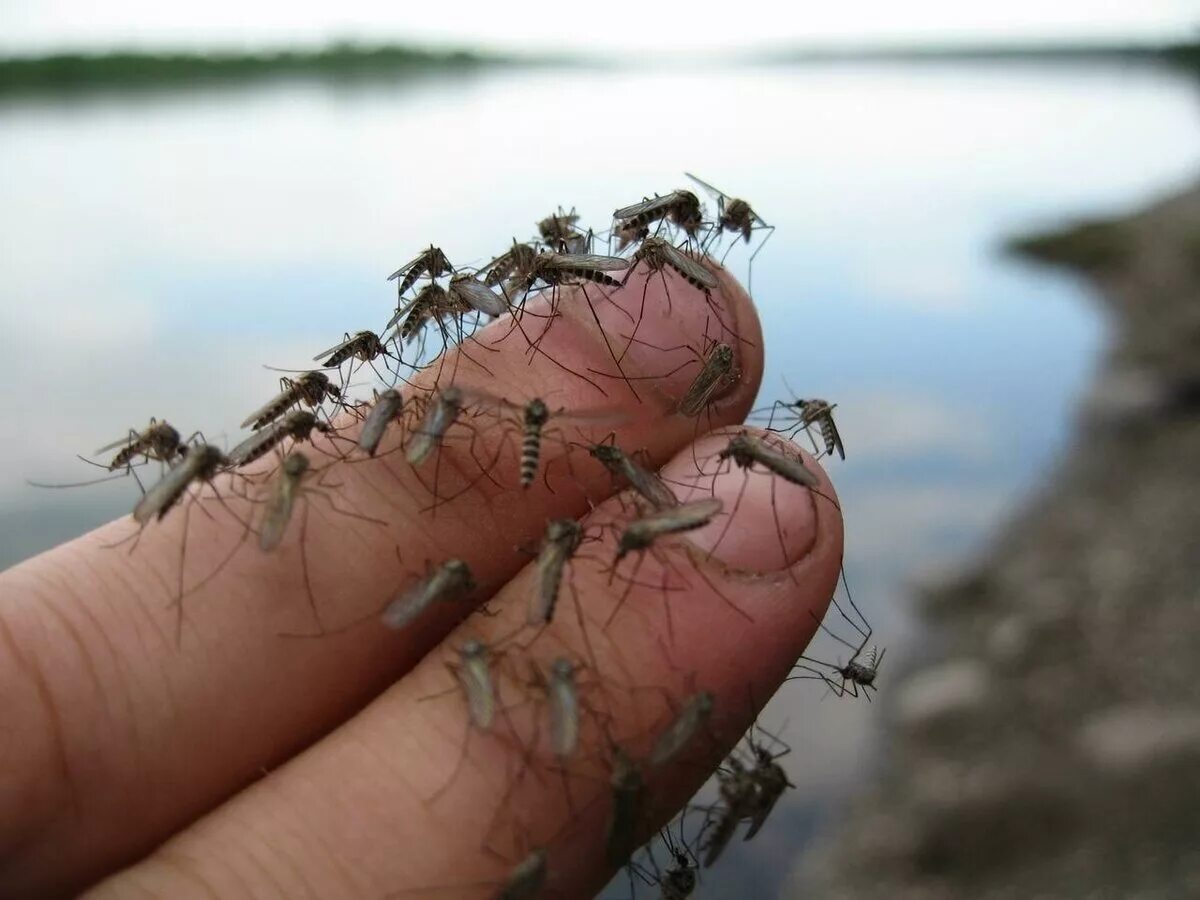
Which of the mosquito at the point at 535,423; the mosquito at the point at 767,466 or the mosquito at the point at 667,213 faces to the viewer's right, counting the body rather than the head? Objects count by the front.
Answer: the mosquito at the point at 667,213

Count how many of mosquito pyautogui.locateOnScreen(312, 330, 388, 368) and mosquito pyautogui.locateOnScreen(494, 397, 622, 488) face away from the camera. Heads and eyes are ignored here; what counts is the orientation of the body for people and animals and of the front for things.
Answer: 1

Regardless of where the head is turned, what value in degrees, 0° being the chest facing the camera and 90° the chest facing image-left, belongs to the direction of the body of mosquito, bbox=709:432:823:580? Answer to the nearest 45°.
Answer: approximately 90°

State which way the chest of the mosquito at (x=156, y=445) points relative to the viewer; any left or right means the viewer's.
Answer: facing to the right of the viewer

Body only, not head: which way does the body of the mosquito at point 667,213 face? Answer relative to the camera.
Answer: to the viewer's right

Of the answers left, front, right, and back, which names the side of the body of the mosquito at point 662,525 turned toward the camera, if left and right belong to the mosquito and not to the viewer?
left

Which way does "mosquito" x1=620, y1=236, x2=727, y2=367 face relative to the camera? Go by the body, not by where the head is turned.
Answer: to the viewer's left

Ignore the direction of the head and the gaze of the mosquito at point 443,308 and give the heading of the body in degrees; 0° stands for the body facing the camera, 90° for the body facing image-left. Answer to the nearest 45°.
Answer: approximately 270°
